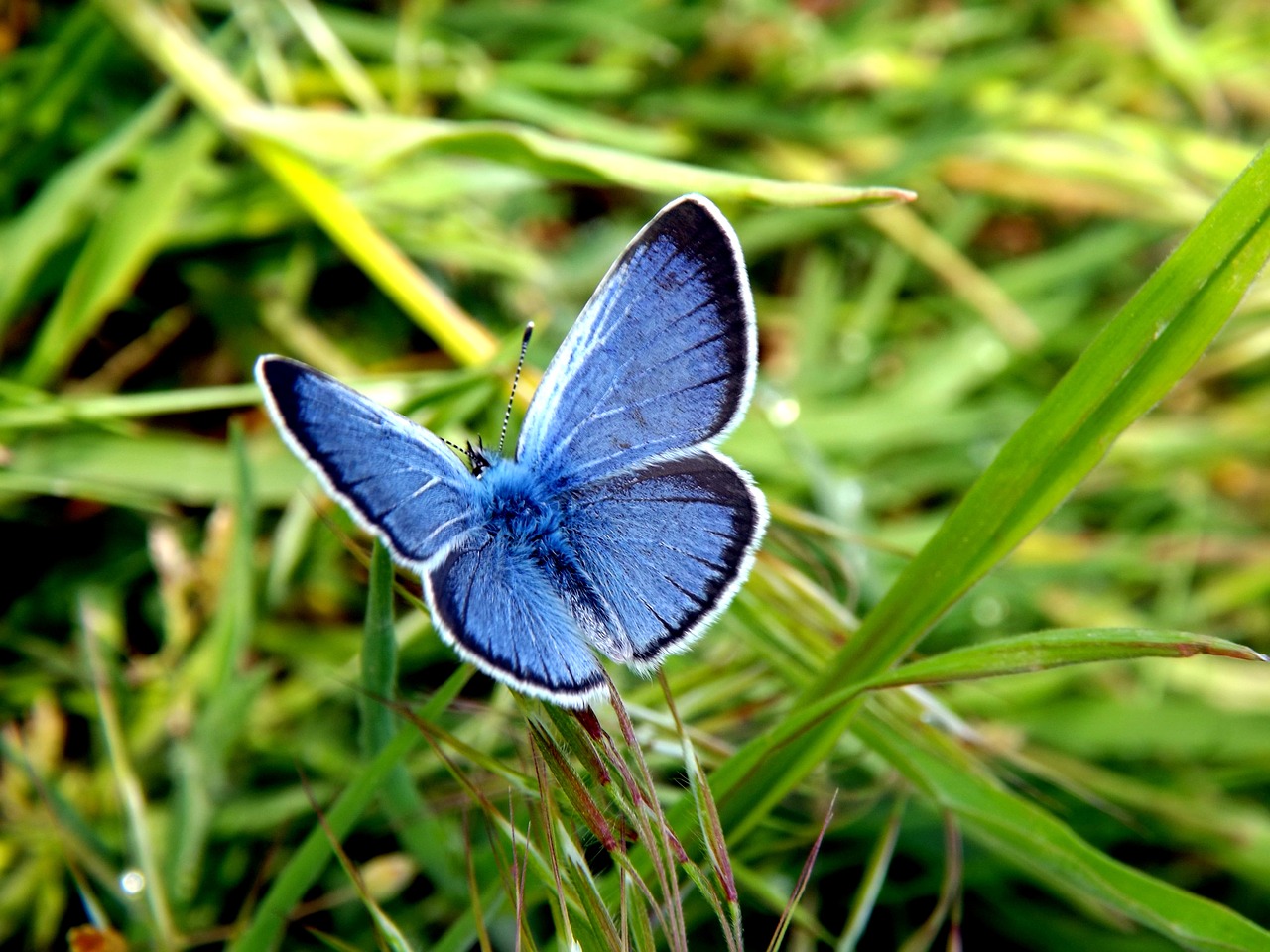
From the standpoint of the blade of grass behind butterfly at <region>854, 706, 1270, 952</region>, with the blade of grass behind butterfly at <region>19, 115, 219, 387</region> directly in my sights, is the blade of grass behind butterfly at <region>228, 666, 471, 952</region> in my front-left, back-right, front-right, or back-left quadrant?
front-left

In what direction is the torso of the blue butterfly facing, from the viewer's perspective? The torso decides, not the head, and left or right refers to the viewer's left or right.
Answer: facing away from the viewer and to the left of the viewer

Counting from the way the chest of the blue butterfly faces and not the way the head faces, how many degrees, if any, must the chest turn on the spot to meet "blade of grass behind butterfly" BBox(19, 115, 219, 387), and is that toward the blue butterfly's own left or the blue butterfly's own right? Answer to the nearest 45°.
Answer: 0° — it already faces it

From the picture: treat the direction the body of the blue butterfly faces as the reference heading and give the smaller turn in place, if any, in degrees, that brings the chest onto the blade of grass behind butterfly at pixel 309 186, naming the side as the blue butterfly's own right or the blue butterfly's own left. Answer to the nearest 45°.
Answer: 0° — it already faces it

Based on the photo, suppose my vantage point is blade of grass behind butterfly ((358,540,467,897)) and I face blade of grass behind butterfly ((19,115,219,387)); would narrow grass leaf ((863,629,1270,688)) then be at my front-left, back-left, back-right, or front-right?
back-right

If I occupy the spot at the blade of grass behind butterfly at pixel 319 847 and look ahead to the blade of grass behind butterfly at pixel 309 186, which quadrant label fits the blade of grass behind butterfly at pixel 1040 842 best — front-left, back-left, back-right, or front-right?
back-right
